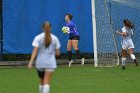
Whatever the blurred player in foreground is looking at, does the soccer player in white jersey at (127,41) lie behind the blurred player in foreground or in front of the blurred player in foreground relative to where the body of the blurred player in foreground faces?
in front

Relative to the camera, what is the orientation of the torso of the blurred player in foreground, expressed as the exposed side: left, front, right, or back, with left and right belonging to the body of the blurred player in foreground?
back

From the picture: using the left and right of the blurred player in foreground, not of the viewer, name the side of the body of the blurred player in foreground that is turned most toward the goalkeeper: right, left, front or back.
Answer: front

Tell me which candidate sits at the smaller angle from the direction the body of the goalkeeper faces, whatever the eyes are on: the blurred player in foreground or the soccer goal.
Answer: the blurred player in foreground

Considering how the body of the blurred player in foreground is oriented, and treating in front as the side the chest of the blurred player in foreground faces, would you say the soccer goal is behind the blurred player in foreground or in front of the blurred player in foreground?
in front
